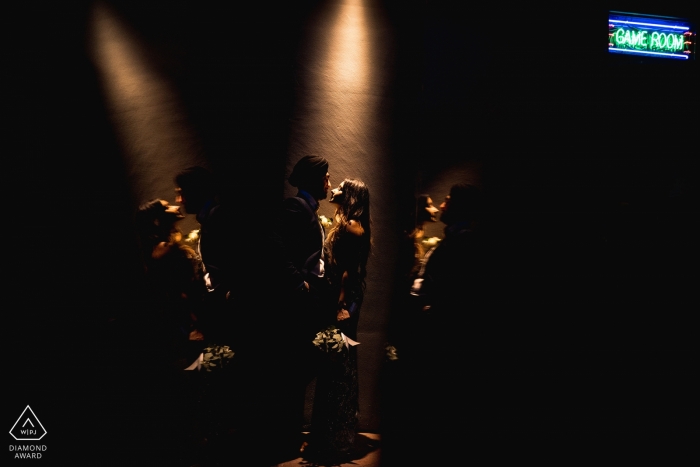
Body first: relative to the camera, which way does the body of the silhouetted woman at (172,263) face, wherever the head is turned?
to the viewer's right

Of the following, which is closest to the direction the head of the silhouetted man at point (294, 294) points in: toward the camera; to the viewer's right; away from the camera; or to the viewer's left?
to the viewer's right

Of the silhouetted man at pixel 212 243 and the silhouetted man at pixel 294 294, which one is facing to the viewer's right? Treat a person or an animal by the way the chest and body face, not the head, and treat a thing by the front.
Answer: the silhouetted man at pixel 294 294

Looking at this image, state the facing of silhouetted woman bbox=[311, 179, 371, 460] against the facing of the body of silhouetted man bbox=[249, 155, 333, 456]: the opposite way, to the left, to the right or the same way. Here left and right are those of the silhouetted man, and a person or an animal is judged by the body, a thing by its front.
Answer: the opposite way

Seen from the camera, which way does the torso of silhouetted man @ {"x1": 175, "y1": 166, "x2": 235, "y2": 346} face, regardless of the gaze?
to the viewer's left

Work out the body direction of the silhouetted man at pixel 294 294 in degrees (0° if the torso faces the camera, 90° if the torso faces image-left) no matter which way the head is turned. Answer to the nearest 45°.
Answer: approximately 270°

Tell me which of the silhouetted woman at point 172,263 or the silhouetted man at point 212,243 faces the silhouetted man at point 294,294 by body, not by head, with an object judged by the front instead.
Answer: the silhouetted woman

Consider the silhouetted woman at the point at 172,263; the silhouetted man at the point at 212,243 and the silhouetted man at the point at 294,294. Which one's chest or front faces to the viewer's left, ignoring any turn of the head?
the silhouetted man at the point at 212,243

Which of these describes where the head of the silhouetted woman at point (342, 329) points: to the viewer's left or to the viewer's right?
to the viewer's left

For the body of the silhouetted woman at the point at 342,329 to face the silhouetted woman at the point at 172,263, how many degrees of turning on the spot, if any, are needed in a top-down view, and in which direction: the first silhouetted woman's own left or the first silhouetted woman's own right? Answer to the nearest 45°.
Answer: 0° — they already face them

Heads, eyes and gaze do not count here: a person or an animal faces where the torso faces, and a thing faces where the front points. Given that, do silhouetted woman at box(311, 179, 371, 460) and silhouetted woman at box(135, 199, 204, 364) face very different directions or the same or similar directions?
very different directions

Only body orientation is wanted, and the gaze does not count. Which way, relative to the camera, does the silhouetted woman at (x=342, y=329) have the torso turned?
to the viewer's left

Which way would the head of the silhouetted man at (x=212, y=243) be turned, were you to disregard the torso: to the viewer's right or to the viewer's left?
to the viewer's left

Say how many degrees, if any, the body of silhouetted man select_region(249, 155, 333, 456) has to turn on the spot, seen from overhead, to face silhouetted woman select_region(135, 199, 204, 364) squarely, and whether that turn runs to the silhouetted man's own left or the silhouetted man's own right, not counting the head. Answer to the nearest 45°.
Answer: approximately 180°

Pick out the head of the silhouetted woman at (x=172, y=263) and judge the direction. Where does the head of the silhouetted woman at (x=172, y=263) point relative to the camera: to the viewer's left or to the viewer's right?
to the viewer's right

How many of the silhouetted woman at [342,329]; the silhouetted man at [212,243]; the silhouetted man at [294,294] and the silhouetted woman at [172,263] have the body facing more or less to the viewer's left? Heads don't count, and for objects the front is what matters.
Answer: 2
